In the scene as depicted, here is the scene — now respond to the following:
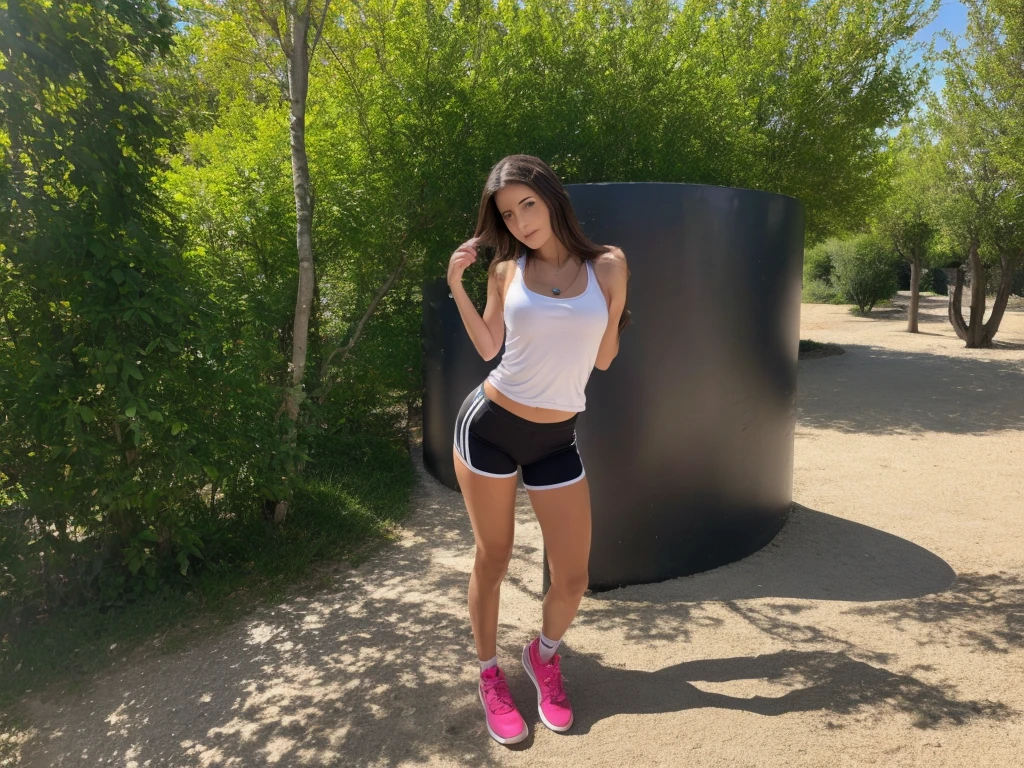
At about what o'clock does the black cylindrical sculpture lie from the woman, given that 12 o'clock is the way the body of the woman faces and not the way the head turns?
The black cylindrical sculpture is roughly at 7 o'clock from the woman.

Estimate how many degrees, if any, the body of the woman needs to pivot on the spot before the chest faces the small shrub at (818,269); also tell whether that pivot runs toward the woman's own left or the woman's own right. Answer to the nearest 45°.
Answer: approximately 180°

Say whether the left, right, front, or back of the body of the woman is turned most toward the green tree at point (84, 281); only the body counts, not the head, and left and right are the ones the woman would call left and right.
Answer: right

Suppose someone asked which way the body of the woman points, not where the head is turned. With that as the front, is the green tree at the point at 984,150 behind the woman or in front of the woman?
behind

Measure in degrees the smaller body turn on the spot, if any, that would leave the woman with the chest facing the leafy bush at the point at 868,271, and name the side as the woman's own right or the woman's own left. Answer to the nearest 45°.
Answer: approximately 135° to the woman's own left

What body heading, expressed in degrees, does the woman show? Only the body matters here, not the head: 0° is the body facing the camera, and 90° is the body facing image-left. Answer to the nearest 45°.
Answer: approximately 0°

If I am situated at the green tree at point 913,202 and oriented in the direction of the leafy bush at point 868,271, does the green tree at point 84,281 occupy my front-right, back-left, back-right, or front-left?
back-left

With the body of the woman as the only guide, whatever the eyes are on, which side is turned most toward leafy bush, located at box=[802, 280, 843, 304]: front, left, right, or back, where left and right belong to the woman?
back
